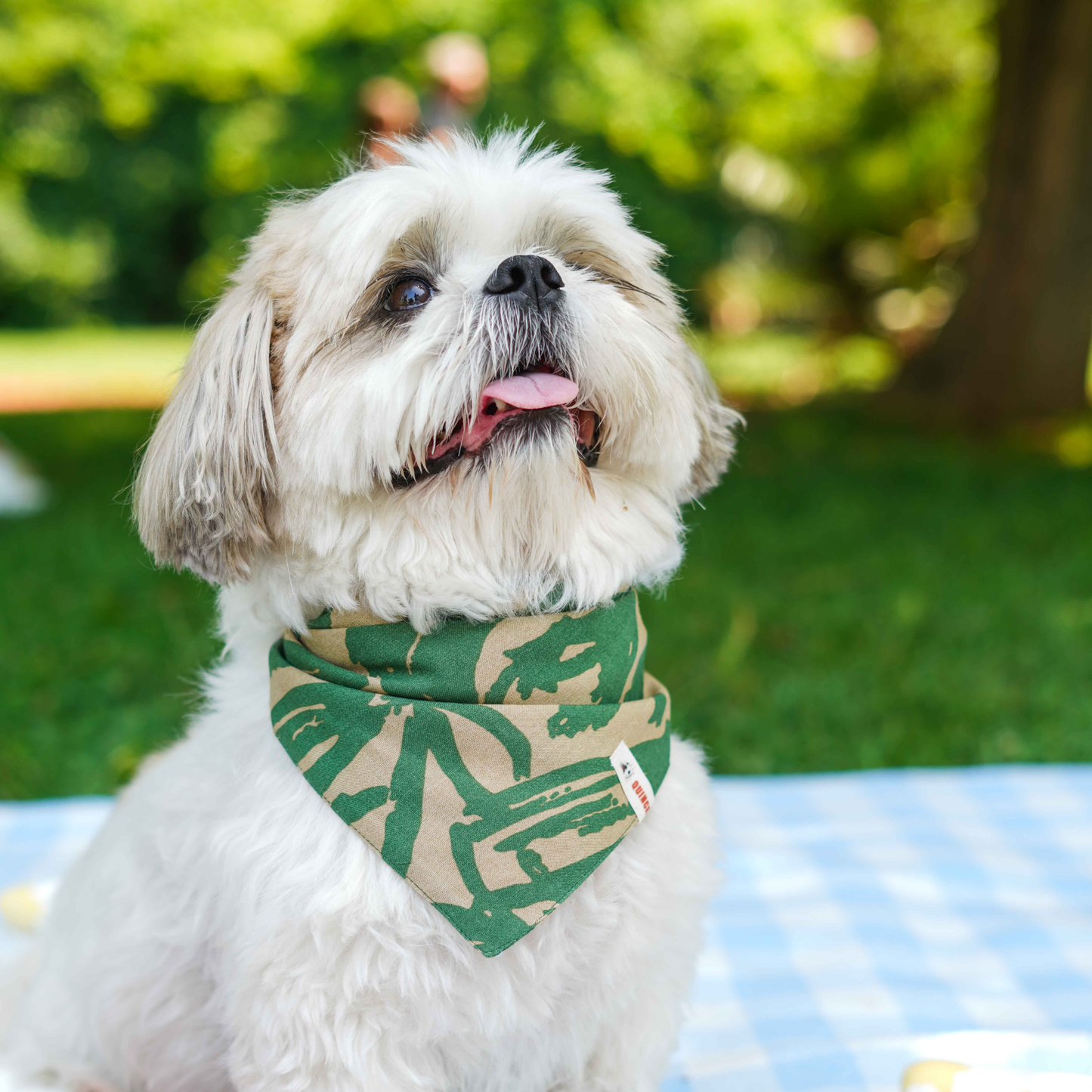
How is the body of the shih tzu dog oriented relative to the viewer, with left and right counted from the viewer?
facing the viewer and to the right of the viewer

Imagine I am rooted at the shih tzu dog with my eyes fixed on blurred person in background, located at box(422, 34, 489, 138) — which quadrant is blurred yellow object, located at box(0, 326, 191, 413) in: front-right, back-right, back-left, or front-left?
front-left

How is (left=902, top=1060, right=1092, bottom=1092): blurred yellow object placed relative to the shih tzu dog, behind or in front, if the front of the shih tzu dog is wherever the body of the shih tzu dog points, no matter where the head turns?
in front

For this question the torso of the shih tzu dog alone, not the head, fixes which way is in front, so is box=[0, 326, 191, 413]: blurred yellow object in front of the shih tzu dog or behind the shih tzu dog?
behind

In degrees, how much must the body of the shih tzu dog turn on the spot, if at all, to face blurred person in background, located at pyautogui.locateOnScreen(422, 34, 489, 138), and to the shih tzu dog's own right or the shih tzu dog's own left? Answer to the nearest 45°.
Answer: approximately 135° to the shih tzu dog's own left
